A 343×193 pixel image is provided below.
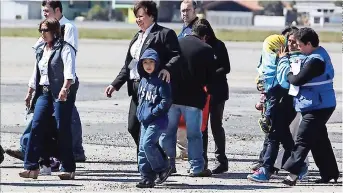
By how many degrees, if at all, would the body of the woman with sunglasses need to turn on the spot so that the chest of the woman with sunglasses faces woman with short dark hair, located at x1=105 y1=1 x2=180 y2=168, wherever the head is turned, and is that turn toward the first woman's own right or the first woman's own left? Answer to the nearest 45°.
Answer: approximately 135° to the first woman's own left

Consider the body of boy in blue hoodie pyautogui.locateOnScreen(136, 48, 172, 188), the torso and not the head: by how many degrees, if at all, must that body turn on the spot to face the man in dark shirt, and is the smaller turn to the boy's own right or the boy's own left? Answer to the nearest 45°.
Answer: approximately 180°

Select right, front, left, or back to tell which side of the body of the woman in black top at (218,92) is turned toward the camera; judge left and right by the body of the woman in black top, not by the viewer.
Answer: left
